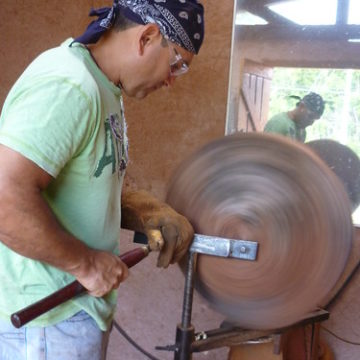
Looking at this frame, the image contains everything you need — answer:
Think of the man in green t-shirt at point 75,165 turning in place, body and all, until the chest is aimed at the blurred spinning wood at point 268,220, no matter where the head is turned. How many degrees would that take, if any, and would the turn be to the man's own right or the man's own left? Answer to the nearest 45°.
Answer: approximately 45° to the man's own left

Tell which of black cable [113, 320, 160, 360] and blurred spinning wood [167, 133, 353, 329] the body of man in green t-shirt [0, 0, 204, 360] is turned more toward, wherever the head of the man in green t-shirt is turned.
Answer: the blurred spinning wood

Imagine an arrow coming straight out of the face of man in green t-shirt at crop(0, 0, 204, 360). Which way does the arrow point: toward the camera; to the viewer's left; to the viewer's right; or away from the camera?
to the viewer's right

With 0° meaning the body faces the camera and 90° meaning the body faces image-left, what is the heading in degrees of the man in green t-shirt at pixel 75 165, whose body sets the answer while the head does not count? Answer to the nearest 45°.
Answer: approximately 270°
